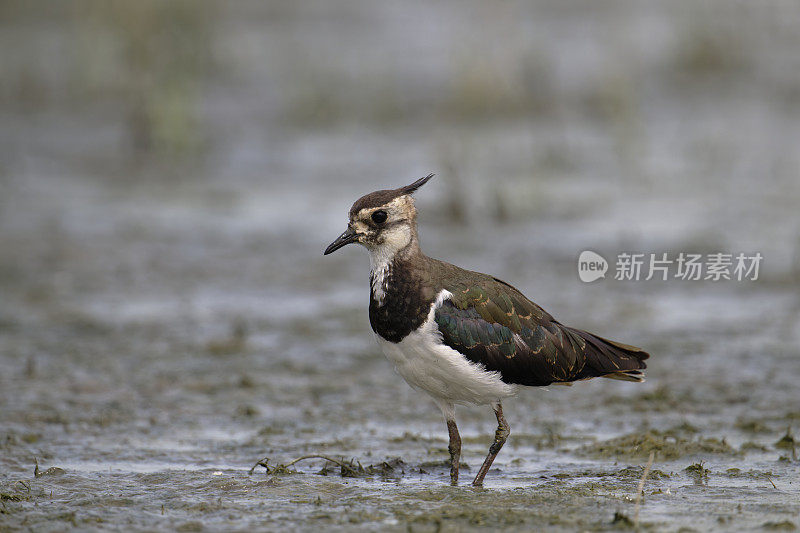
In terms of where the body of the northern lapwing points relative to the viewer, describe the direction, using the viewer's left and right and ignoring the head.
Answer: facing to the left of the viewer
